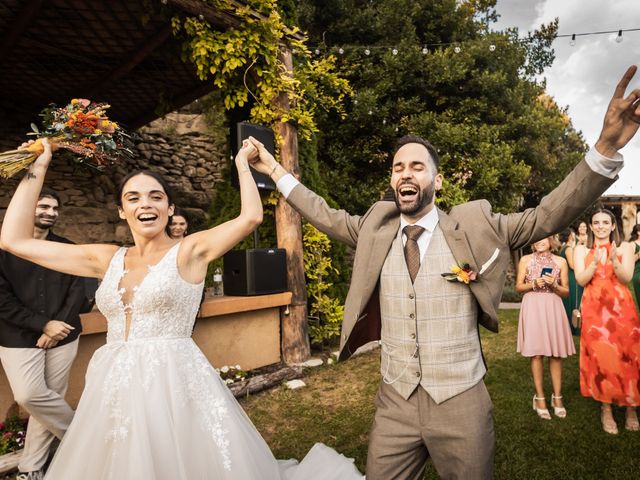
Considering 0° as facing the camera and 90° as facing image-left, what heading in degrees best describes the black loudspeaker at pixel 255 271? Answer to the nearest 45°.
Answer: approximately 315°

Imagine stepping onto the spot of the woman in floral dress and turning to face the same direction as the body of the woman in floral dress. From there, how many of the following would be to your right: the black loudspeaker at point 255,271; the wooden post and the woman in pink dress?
3

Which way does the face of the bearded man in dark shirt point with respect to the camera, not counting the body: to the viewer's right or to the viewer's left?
to the viewer's right

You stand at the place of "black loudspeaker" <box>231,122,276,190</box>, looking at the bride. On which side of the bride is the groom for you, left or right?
left

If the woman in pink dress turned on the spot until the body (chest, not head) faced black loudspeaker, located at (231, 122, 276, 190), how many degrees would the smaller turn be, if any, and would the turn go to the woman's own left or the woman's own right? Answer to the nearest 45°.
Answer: approximately 45° to the woman's own right

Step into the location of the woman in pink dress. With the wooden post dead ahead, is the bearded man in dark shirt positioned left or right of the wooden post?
left

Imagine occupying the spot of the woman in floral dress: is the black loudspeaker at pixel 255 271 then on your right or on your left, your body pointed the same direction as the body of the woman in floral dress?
on your right

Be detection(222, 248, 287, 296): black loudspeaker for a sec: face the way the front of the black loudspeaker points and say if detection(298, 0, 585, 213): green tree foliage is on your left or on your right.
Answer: on your left

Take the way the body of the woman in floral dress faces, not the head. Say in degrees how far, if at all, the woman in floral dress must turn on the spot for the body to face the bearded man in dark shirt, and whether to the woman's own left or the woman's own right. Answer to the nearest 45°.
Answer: approximately 45° to the woman's own right

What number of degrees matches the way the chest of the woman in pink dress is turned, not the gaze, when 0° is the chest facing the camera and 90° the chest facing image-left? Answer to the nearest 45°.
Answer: approximately 0°

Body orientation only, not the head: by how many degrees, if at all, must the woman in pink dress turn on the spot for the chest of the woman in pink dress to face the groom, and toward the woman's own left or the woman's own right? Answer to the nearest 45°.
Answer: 0° — they already face them

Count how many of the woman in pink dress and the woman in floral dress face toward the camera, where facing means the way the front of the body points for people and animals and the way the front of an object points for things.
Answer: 2

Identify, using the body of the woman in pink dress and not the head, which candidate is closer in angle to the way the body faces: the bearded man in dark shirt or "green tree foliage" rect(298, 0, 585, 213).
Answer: the bearded man in dark shirt
